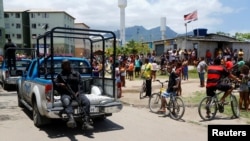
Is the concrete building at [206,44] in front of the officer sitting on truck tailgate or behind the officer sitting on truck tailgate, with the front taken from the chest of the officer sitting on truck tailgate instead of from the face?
behind

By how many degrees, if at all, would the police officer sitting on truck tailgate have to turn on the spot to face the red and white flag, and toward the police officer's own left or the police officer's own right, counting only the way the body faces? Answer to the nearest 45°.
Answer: approximately 135° to the police officer's own left

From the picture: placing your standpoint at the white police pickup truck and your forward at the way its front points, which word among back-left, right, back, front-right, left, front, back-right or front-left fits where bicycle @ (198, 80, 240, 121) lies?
back-right

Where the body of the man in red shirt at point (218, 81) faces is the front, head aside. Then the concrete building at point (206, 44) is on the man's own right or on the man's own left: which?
on the man's own left

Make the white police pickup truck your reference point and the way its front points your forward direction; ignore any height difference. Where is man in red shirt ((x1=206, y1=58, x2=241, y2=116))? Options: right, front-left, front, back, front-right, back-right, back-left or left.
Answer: back-right

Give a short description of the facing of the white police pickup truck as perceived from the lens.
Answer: facing away from the viewer and to the left of the viewer

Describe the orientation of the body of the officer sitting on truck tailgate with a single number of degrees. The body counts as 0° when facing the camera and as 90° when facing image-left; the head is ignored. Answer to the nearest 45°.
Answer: approximately 0°
